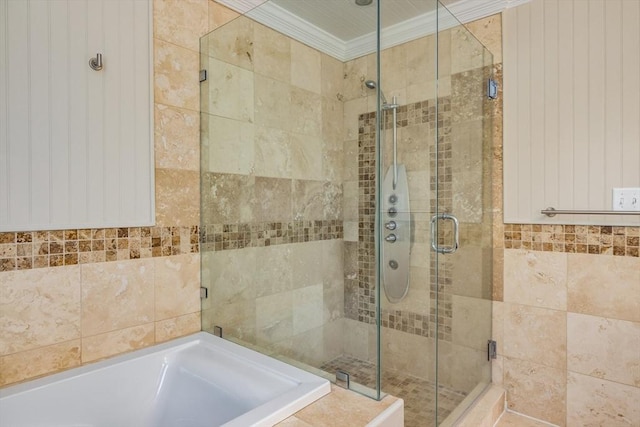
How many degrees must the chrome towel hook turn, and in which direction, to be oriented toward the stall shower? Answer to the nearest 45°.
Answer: approximately 45° to its left

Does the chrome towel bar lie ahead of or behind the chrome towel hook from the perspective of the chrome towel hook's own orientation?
ahead

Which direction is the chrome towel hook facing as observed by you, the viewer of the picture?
facing the viewer and to the right of the viewer
